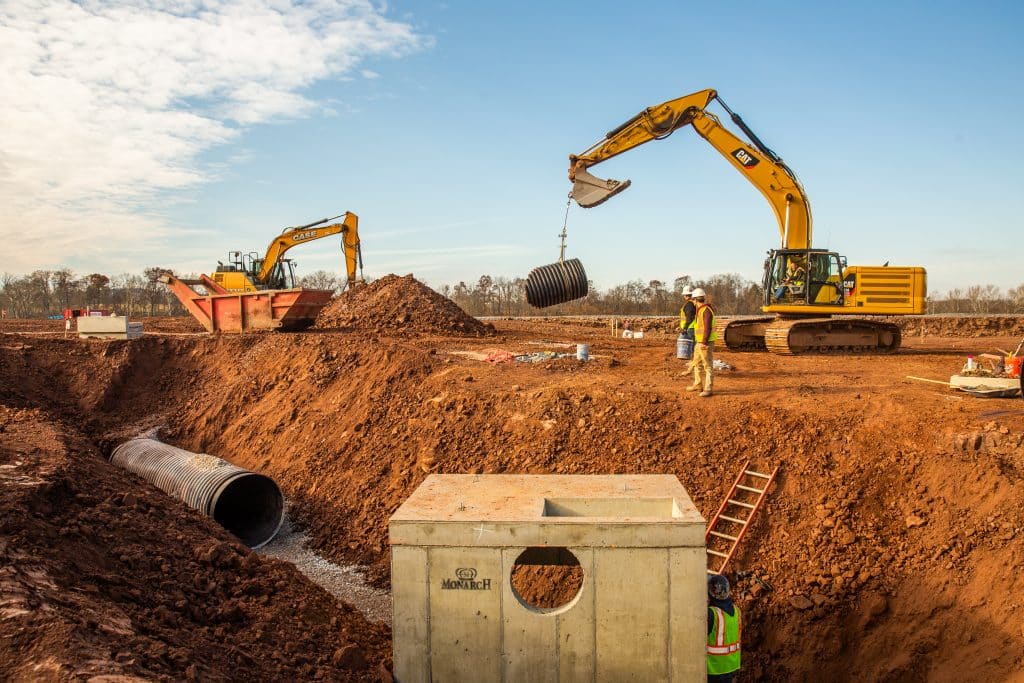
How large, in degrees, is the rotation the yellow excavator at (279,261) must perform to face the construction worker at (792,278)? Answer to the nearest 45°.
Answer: approximately 45° to its right

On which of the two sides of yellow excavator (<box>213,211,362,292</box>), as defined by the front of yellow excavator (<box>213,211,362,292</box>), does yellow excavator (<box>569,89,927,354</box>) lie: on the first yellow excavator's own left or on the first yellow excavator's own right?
on the first yellow excavator's own right

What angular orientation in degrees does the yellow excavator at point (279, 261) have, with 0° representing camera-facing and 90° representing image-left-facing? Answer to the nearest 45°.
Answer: approximately 270°

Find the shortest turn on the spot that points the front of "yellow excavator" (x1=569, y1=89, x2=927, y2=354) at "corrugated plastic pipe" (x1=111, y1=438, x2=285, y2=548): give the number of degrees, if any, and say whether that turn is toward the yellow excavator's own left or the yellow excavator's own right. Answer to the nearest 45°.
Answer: approximately 45° to the yellow excavator's own left

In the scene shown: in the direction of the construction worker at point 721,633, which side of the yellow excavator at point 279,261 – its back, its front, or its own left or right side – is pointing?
right

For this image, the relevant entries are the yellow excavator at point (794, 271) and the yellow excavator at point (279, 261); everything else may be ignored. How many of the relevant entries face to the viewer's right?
1

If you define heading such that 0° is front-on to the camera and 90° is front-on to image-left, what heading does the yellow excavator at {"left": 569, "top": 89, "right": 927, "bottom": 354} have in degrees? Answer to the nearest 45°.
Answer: approximately 90°

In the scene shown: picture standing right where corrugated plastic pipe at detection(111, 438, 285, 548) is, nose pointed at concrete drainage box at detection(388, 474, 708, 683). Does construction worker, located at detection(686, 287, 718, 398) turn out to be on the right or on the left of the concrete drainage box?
left
